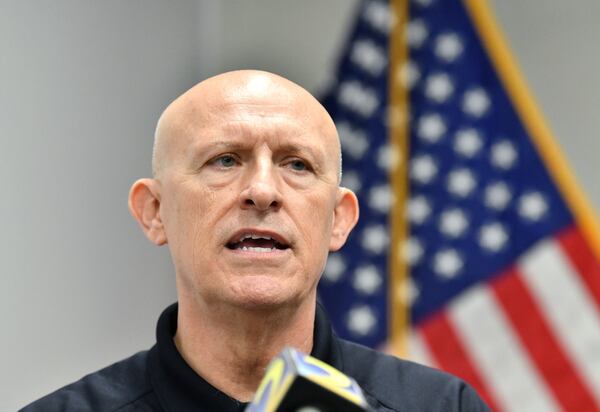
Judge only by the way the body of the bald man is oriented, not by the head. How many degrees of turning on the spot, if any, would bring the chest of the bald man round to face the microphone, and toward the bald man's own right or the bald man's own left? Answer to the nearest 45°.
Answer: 0° — they already face it

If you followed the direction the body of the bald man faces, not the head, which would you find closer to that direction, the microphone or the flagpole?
the microphone

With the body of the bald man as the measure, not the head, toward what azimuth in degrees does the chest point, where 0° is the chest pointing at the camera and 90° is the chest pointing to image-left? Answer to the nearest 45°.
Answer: approximately 0°

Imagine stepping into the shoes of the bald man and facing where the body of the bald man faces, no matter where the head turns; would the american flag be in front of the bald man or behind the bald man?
behind

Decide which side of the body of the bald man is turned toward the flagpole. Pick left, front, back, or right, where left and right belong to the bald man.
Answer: back

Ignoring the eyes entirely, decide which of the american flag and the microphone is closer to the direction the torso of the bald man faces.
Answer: the microphone
